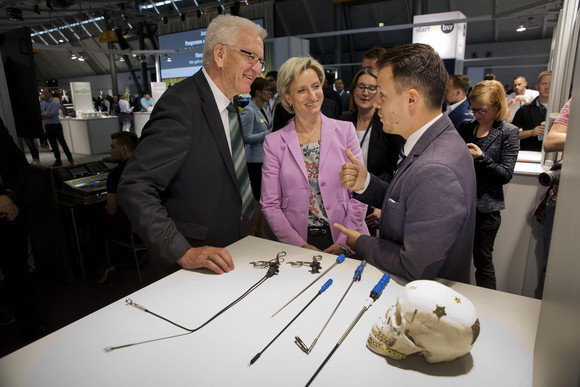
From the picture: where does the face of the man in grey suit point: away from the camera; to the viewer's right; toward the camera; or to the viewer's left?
to the viewer's left

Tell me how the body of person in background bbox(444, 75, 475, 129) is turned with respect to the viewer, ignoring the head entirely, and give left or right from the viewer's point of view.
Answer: facing to the left of the viewer

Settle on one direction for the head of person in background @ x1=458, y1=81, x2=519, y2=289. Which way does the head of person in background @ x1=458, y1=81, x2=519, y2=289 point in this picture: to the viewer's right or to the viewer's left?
to the viewer's left

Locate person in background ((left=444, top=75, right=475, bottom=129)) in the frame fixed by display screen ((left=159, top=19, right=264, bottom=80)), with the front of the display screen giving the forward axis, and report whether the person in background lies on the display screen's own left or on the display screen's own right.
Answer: on the display screen's own left

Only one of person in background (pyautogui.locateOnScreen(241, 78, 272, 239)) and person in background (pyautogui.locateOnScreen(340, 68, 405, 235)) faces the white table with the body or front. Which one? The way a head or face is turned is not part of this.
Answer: person in background (pyautogui.locateOnScreen(340, 68, 405, 235))

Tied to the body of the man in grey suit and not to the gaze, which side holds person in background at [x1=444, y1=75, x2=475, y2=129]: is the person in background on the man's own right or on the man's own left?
on the man's own right

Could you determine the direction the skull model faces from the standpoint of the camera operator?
facing to the left of the viewer

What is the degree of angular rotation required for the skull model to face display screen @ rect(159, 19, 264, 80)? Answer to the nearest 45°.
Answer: approximately 45° to its right

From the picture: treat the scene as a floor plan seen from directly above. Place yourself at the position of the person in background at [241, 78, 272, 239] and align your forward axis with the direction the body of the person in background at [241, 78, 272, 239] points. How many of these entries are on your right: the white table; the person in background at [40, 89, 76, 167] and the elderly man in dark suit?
2

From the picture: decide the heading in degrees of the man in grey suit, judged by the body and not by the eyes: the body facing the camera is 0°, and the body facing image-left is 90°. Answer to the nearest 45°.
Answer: approximately 90°

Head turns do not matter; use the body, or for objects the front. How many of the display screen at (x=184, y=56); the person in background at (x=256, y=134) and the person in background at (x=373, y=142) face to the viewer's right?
1
